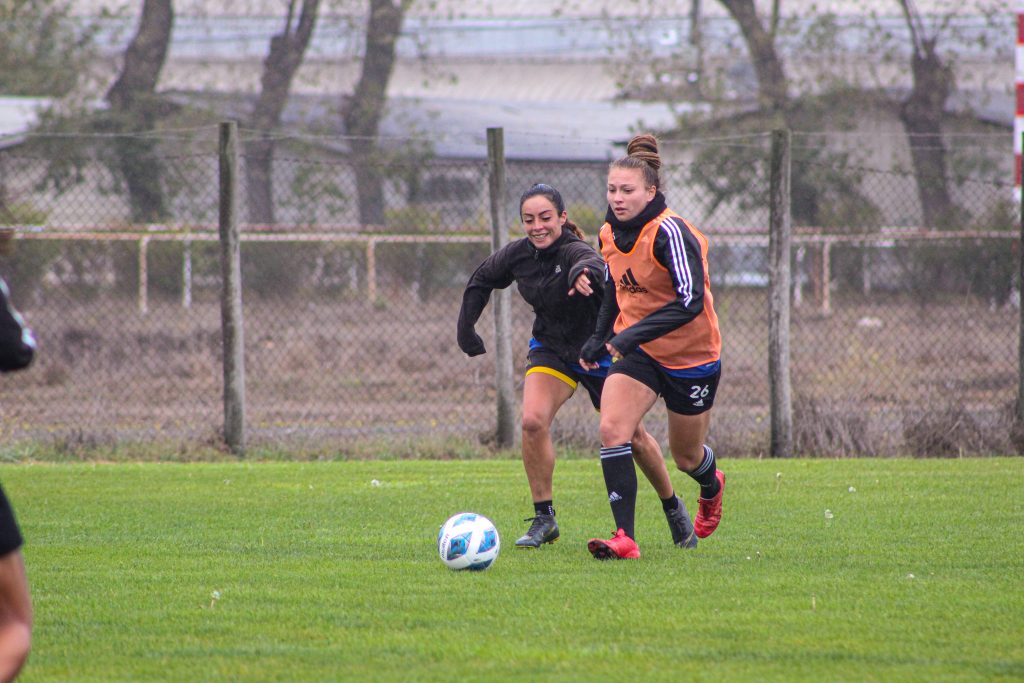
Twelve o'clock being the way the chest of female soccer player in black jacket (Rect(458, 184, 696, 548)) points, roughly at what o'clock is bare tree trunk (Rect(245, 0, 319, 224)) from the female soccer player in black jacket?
The bare tree trunk is roughly at 4 o'clock from the female soccer player in black jacket.

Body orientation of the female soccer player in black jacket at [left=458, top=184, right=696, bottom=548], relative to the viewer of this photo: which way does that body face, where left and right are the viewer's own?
facing the viewer and to the left of the viewer

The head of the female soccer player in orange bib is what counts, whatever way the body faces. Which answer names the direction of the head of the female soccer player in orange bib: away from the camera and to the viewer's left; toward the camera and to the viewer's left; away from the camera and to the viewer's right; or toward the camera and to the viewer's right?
toward the camera and to the viewer's left

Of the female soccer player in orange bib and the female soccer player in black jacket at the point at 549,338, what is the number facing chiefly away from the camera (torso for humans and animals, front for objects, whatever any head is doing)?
0

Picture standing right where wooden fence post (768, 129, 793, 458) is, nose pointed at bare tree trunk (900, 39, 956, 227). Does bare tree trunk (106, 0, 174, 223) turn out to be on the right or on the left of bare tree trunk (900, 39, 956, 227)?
left

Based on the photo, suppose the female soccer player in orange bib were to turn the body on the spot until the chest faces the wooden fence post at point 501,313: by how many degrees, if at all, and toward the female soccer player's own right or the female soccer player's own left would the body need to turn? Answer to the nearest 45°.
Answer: approximately 135° to the female soccer player's own right

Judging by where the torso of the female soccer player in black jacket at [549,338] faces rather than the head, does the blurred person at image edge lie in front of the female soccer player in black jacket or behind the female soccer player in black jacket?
in front

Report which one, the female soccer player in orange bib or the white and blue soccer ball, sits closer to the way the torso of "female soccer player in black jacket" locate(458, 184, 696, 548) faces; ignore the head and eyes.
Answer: the white and blue soccer ball

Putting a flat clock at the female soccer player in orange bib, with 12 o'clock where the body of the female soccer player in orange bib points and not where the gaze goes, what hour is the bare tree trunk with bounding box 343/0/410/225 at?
The bare tree trunk is roughly at 4 o'clock from the female soccer player in orange bib.

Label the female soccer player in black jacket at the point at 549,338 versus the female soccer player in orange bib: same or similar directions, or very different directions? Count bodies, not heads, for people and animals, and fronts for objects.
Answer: same or similar directions

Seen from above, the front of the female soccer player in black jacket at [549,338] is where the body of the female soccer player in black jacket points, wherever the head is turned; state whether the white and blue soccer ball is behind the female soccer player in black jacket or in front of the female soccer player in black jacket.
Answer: in front

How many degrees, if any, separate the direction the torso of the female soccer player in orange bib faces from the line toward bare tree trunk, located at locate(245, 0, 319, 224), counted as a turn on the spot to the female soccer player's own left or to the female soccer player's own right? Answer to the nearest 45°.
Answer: approximately 135° to the female soccer player's own right

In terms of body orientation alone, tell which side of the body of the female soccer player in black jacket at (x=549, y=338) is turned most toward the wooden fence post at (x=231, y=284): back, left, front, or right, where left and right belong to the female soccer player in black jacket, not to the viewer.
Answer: right

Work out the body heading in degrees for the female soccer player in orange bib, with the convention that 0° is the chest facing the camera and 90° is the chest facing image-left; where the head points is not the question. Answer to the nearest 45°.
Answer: approximately 45°
